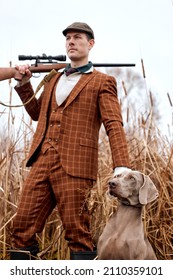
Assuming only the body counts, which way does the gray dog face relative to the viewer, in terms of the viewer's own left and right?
facing the viewer and to the left of the viewer

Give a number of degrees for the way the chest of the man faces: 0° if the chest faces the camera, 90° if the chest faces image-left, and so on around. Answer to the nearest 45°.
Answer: approximately 45°

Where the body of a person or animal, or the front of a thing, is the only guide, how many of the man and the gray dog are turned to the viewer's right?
0

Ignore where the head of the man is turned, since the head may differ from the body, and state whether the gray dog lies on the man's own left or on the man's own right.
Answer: on the man's own left

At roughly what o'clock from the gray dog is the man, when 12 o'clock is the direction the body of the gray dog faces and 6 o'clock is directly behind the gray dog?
The man is roughly at 3 o'clock from the gray dog.
